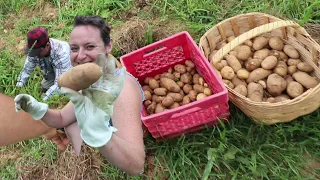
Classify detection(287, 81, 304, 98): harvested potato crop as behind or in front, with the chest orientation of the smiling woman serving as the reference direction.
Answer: behind

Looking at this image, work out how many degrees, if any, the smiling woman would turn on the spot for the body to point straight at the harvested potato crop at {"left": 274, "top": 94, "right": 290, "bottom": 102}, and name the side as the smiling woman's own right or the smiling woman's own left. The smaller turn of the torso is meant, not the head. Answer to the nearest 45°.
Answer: approximately 135° to the smiling woman's own left

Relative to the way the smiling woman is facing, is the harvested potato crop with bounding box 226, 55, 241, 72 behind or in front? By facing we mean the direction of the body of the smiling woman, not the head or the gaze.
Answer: behind

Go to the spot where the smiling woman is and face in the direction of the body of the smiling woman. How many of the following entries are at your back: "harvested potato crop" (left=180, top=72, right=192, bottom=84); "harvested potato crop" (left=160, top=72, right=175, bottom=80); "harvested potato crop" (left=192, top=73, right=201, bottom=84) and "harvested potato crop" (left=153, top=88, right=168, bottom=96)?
4

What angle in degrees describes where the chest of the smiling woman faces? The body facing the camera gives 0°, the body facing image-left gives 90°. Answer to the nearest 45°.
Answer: approximately 45°

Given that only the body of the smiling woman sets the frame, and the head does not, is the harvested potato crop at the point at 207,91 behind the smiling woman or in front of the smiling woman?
behind

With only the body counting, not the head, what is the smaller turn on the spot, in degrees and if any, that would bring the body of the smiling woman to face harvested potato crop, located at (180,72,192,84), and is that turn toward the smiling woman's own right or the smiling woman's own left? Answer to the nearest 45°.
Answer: approximately 180°

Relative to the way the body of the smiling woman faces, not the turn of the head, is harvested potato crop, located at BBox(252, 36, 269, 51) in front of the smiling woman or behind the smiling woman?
behind

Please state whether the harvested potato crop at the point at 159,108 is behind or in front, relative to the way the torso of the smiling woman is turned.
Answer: behind

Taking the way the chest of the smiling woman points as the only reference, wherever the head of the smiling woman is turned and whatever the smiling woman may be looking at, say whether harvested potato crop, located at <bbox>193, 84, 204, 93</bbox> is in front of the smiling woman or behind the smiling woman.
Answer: behind
